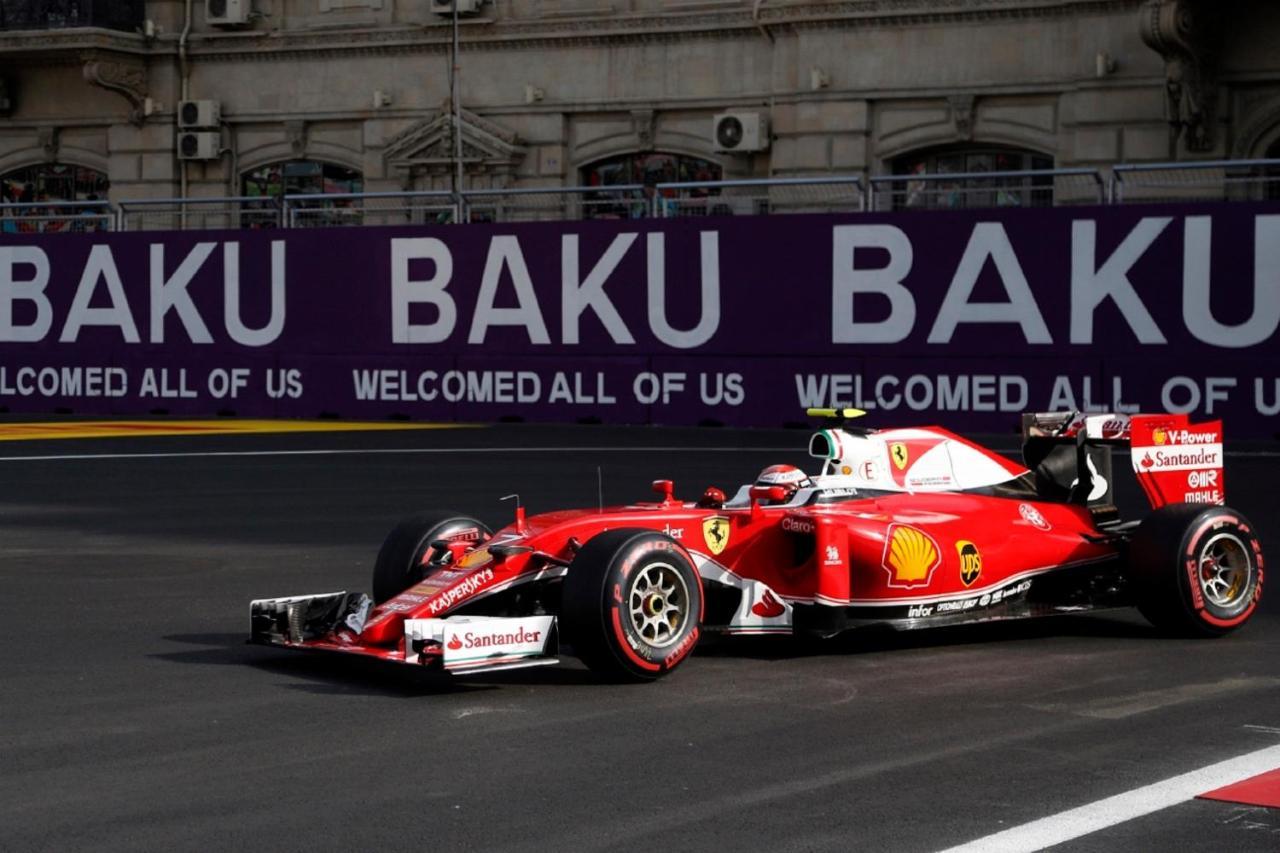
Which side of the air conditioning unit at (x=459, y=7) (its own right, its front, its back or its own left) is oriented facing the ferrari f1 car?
front

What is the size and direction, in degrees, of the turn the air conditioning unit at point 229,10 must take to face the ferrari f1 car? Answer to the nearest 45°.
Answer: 0° — it already faces it

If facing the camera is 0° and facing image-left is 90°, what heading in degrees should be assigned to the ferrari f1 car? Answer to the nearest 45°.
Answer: approximately 45°

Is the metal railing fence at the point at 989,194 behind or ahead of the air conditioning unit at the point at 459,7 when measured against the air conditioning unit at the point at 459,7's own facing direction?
ahead

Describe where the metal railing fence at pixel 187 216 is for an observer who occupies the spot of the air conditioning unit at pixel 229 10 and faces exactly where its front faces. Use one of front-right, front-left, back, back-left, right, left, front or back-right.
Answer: front

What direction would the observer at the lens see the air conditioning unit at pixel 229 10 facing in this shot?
facing the viewer

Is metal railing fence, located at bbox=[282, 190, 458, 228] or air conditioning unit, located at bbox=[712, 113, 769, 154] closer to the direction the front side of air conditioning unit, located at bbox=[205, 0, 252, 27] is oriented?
the metal railing fence

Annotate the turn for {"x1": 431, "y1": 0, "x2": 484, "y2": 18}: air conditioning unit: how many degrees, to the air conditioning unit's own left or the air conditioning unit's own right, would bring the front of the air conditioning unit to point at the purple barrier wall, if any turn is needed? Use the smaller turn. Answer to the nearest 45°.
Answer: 0° — it already faces it

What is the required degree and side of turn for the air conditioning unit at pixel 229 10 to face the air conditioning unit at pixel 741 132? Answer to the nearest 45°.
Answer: approximately 45° to its left

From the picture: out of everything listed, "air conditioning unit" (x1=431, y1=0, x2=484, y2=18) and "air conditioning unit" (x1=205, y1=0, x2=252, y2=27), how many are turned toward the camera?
2

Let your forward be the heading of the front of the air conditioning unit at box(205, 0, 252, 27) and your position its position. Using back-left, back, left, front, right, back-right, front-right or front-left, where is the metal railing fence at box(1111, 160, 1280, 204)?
front-left

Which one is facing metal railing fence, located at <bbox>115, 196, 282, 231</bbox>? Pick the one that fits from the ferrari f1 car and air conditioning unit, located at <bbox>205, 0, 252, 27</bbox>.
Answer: the air conditioning unit

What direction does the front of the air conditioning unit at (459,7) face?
toward the camera
